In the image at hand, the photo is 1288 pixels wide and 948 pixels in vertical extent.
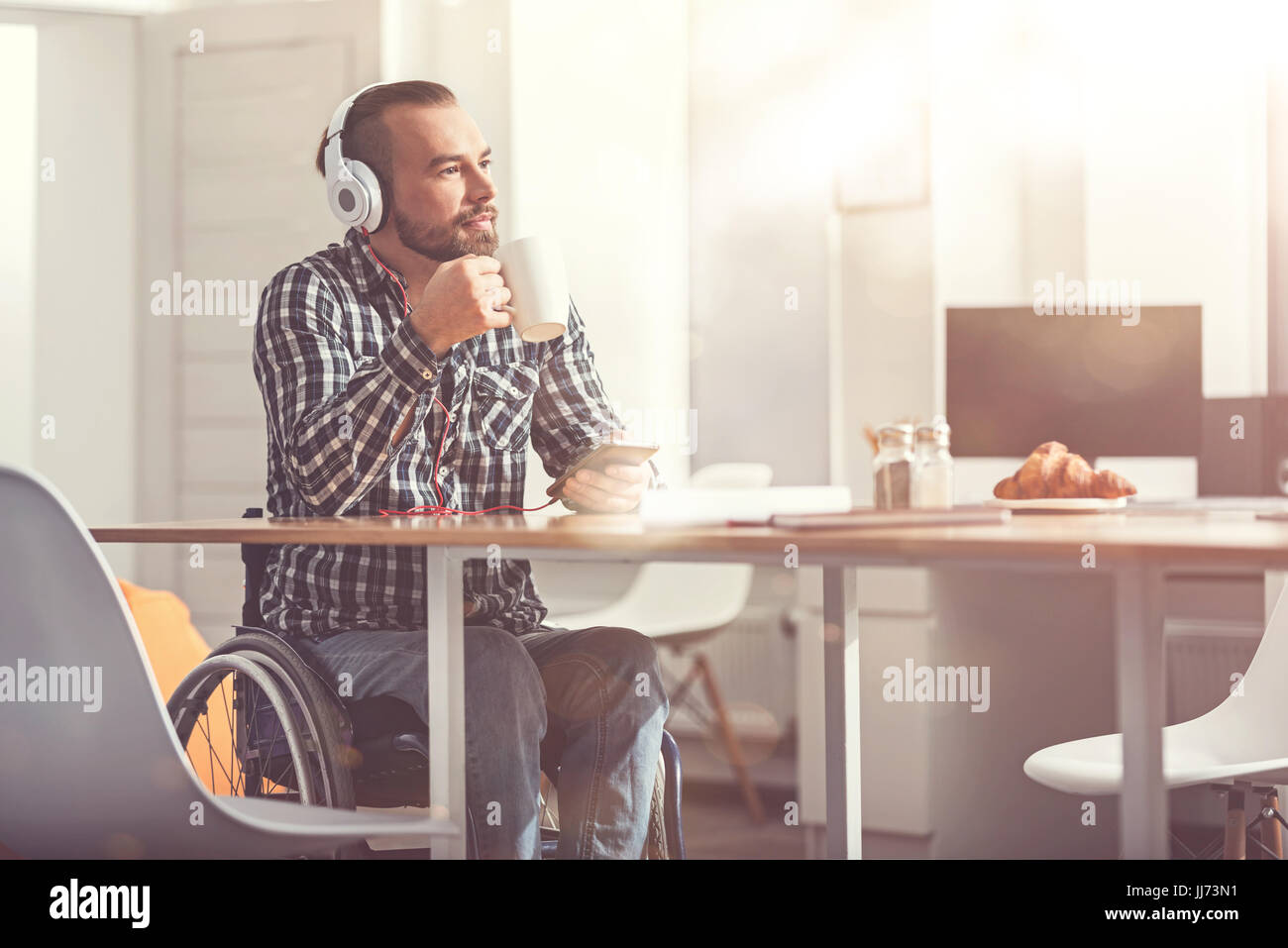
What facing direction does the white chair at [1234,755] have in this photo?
to the viewer's left

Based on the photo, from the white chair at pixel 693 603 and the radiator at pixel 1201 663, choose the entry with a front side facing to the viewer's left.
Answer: the white chair

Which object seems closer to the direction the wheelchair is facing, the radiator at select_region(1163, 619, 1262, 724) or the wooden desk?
the wooden desk

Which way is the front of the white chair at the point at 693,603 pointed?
to the viewer's left

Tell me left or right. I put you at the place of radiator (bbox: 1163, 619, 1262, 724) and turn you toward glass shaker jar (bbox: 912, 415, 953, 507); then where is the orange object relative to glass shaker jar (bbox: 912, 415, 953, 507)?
right

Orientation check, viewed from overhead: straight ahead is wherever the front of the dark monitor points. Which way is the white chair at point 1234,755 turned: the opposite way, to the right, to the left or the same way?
to the right

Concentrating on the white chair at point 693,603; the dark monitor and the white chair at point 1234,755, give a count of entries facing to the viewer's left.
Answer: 2

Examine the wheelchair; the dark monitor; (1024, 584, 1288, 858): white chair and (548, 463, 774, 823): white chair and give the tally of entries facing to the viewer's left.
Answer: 2

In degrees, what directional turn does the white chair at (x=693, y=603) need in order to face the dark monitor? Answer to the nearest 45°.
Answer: approximately 135° to its left

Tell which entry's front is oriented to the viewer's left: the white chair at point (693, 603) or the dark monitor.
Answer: the white chair

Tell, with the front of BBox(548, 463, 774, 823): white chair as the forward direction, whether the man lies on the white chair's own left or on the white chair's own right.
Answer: on the white chair's own left

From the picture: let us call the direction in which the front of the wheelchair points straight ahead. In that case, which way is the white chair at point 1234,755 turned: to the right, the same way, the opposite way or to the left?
the opposite way

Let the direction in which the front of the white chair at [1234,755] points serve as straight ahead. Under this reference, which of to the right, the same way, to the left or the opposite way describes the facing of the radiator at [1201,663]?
to the left
